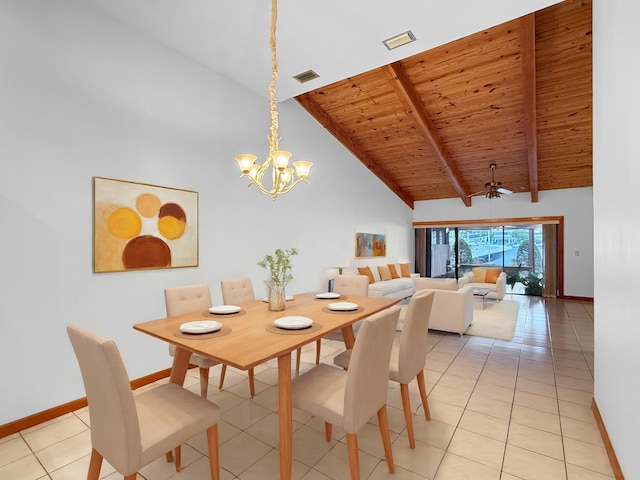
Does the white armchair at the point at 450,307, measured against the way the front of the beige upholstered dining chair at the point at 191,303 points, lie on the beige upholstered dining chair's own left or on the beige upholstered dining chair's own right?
on the beige upholstered dining chair's own left

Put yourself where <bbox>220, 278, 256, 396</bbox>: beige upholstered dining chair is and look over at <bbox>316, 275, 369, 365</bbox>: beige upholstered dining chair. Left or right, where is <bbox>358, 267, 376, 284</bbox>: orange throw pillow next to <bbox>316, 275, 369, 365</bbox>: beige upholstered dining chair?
left

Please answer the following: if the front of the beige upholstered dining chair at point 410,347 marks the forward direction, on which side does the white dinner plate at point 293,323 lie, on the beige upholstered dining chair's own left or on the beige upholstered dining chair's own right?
on the beige upholstered dining chair's own left

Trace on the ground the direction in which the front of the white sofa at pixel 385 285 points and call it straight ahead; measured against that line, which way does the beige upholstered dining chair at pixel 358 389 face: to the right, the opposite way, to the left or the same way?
the opposite way

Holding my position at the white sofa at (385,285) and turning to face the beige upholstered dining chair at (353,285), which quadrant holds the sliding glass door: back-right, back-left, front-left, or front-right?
back-left

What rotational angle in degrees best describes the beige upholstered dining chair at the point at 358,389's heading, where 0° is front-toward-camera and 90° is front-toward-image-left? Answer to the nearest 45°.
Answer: approximately 135°

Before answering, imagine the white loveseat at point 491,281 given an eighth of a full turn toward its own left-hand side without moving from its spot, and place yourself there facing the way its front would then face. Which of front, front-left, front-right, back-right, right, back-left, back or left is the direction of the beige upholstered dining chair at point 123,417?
front

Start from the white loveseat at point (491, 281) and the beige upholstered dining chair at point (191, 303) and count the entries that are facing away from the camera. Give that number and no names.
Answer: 0

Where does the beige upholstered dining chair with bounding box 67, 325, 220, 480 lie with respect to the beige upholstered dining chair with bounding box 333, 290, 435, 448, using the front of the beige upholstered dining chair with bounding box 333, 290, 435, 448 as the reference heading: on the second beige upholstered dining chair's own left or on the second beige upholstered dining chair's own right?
on the second beige upholstered dining chair's own left

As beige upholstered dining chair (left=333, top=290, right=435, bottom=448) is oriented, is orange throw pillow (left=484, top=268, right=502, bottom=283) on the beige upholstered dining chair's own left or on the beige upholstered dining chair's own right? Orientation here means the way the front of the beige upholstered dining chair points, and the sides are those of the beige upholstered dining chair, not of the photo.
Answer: on the beige upholstered dining chair's own right

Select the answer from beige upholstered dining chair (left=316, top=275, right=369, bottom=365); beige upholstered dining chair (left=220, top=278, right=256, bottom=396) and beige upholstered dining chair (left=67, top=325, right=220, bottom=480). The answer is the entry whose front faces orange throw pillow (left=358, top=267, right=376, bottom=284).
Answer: beige upholstered dining chair (left=67, top=325, right=220, bottom=480)

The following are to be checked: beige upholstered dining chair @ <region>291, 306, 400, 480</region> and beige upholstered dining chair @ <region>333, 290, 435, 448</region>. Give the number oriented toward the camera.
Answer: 0

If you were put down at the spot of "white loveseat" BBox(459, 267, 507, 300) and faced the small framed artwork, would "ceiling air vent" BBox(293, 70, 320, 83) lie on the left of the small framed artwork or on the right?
left

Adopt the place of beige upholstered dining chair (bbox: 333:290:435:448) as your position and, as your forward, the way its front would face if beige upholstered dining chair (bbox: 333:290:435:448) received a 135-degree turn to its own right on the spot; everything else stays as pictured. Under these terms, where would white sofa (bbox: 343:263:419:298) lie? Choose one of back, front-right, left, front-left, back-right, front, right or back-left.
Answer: left
